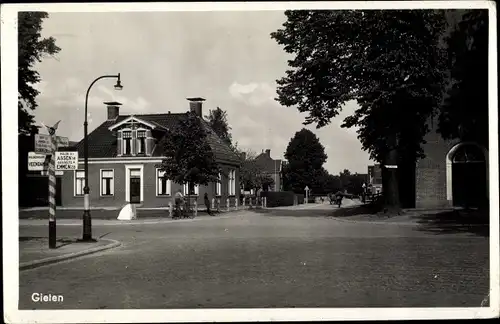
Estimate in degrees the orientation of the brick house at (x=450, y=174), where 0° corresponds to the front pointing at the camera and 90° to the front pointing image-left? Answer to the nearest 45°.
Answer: approximately 0°
